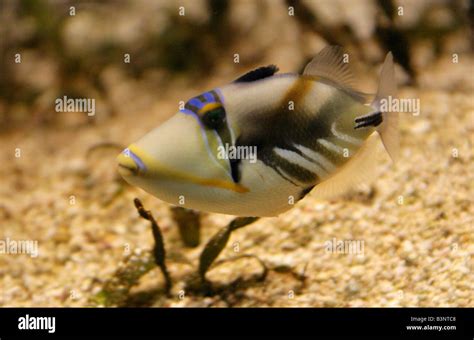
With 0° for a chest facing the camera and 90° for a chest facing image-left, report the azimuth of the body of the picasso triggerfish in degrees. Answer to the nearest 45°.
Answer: approximately 90°
